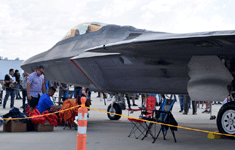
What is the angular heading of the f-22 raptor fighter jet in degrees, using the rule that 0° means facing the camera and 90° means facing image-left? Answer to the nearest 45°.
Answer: approximately 90°

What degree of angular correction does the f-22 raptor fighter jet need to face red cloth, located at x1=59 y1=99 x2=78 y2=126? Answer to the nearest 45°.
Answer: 0° — it already faces it

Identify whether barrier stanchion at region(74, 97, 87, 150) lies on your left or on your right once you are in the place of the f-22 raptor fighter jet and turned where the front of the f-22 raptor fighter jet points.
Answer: on your left

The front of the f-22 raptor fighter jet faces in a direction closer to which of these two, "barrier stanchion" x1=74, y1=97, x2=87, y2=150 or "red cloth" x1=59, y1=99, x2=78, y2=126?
the red cloth
